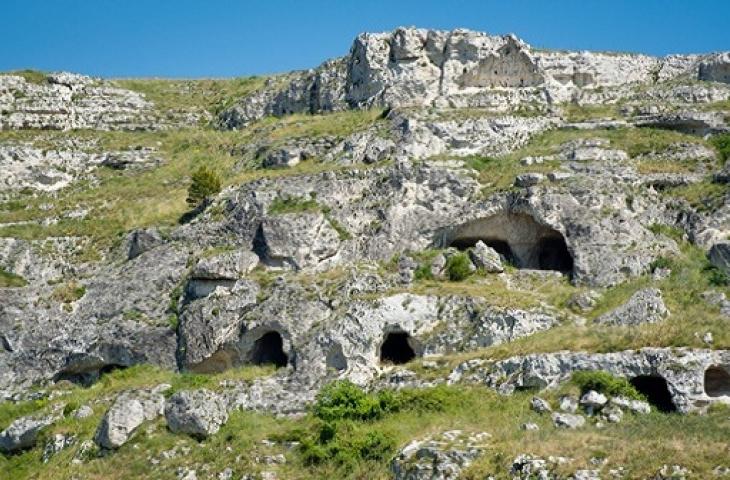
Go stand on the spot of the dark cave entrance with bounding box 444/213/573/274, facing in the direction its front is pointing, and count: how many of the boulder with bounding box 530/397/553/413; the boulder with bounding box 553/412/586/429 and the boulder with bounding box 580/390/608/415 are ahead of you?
3

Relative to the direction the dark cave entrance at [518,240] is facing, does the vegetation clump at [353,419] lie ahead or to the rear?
ahead

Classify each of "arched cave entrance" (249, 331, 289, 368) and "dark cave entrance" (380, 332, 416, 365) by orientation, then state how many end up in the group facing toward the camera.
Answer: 2

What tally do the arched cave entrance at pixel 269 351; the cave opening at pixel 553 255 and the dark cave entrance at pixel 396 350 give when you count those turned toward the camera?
3

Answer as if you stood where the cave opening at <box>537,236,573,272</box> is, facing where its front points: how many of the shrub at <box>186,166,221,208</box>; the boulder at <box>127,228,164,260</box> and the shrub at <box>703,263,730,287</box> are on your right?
2

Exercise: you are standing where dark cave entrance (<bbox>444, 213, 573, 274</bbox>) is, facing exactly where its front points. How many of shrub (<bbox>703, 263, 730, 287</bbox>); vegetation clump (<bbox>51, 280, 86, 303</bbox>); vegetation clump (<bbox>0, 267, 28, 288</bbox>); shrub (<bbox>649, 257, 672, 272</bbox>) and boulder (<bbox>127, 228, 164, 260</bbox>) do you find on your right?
3

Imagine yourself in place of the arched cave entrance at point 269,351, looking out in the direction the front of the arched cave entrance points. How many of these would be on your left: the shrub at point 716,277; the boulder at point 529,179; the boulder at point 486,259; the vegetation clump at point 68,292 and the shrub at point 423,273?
4

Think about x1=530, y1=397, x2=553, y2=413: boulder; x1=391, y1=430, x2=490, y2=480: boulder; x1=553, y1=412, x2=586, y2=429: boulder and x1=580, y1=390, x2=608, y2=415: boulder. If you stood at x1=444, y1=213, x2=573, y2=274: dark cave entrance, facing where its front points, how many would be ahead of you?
4

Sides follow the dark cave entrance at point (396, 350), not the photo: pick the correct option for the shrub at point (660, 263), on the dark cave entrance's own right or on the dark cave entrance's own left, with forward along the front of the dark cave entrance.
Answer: on the dark cave entrance's own left

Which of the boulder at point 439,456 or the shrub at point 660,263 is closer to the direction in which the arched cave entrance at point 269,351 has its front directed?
the boulder

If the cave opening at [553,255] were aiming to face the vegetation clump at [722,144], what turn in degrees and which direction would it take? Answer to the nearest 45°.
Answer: approximately 135° to its left

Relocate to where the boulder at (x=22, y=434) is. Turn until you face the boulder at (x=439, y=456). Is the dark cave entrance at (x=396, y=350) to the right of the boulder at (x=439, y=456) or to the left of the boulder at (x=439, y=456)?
left

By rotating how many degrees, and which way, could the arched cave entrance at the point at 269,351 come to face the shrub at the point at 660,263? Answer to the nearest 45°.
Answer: approximately 90° to its left

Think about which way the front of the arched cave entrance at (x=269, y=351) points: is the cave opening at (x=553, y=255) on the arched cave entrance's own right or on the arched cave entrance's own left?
on the arched cave entrance's own left
